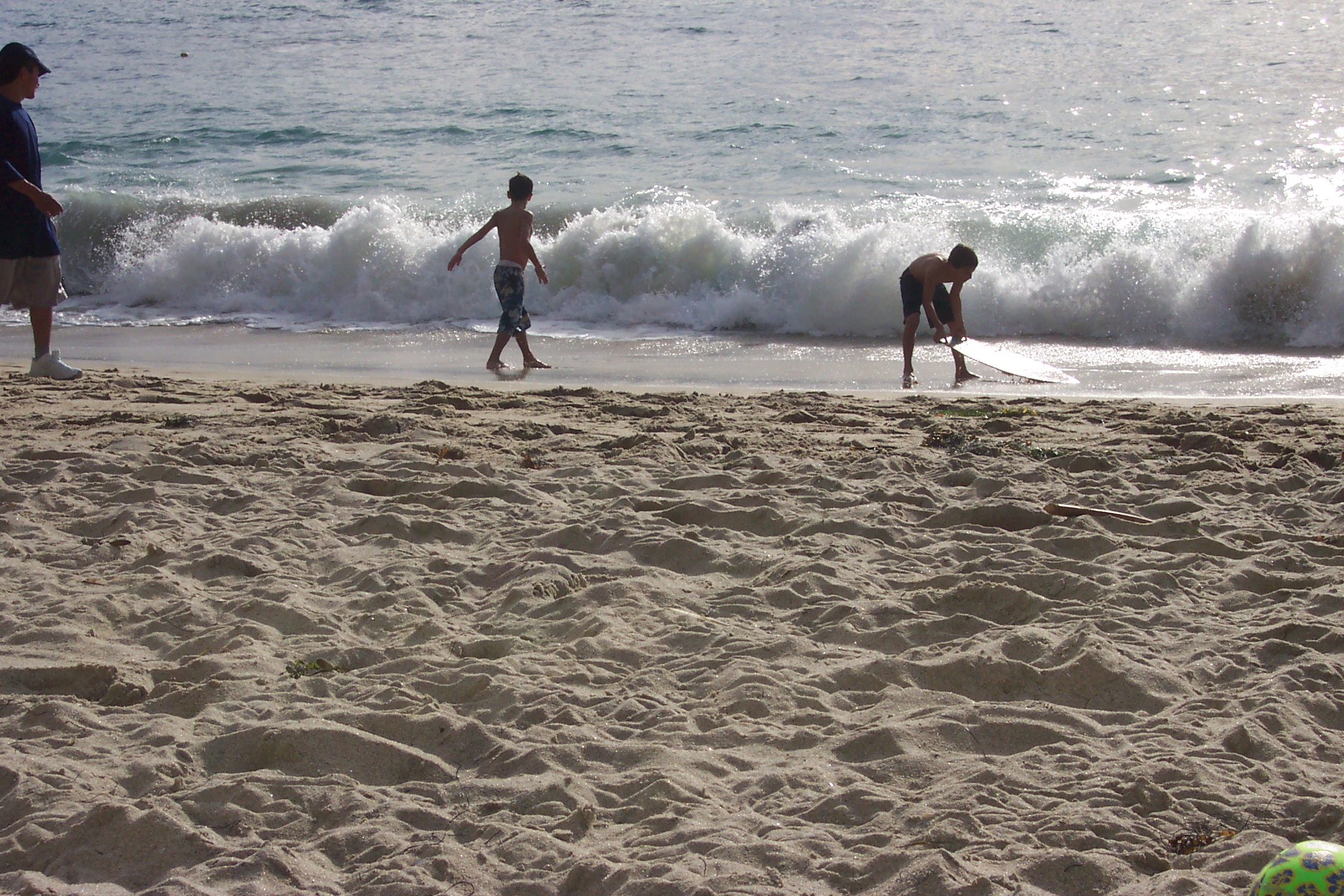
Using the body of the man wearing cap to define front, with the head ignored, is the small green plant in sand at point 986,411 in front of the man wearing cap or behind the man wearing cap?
in front

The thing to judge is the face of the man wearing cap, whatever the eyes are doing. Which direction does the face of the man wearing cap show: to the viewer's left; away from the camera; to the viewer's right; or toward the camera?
to the viewer's right

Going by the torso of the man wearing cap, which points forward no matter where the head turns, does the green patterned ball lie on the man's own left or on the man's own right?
on the man's own right

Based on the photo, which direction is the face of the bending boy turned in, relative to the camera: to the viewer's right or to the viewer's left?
to the viewer's right

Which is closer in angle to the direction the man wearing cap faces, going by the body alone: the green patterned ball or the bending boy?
the bending boy

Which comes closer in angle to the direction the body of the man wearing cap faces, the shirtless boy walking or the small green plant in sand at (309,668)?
the shirtless boy walking

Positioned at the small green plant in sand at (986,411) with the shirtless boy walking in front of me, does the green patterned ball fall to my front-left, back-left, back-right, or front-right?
back-left

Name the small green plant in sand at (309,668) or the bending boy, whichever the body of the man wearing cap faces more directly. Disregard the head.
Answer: the bending boy

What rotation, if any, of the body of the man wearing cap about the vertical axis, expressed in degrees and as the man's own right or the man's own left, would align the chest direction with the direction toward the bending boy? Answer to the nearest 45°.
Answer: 0° — they already face them

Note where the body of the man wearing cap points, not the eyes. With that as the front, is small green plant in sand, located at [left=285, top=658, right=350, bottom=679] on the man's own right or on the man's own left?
on the man's own right

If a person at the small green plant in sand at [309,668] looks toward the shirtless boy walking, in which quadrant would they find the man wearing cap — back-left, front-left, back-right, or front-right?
front-left

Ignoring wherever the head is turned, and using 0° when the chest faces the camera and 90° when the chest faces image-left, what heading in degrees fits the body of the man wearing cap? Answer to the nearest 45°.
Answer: approximately 270°

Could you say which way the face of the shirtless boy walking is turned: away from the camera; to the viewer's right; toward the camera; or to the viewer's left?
away from the camera
